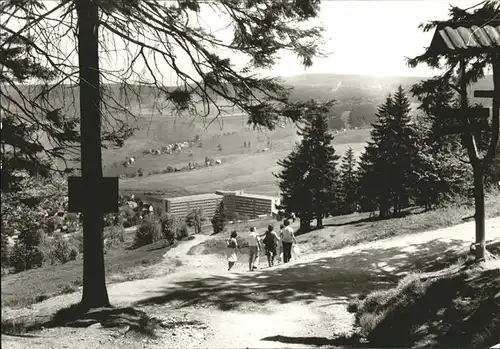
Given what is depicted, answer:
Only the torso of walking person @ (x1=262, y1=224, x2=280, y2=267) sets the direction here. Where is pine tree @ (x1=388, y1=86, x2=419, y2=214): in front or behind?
in front

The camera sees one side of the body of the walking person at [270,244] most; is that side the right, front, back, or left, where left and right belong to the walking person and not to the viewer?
back

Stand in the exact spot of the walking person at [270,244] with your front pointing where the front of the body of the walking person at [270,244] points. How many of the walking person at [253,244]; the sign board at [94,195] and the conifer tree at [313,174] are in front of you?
1

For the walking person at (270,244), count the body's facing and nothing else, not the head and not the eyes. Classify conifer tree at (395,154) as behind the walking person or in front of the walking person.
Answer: in front

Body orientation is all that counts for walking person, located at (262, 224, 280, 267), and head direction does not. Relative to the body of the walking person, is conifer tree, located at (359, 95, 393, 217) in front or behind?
in front

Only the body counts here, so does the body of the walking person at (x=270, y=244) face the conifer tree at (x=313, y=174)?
yes
